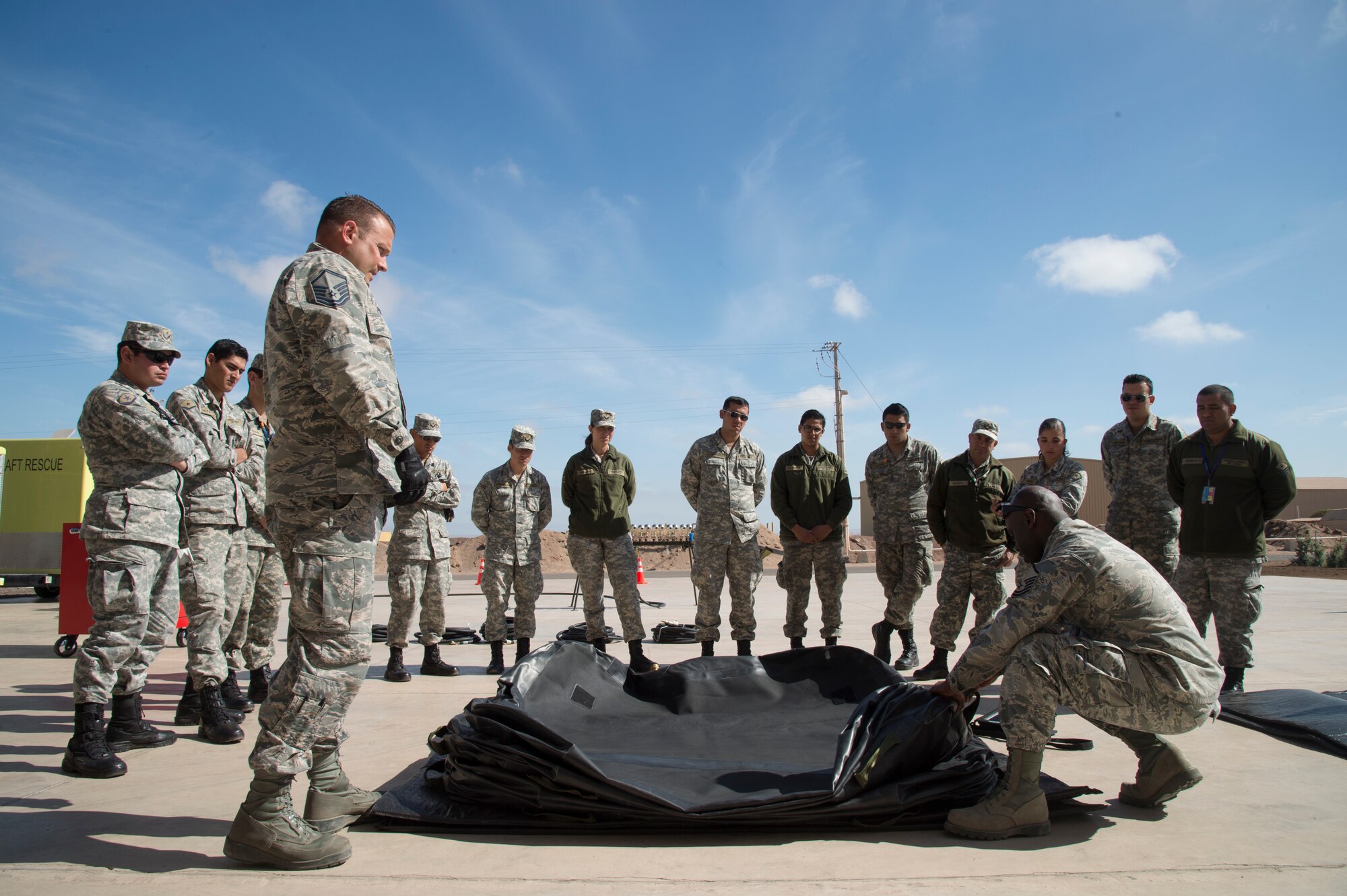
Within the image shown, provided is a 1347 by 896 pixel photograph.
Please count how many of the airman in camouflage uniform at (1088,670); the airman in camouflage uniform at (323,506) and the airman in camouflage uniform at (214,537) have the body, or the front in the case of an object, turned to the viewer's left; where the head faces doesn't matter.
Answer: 1

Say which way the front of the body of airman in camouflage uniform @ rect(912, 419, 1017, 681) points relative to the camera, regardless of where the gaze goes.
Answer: toward the camera

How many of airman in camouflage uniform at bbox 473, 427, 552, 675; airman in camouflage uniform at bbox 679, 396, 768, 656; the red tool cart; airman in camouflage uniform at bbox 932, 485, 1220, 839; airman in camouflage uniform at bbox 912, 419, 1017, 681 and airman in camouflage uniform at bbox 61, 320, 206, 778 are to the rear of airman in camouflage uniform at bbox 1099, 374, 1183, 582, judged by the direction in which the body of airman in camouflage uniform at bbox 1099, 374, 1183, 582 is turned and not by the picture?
0

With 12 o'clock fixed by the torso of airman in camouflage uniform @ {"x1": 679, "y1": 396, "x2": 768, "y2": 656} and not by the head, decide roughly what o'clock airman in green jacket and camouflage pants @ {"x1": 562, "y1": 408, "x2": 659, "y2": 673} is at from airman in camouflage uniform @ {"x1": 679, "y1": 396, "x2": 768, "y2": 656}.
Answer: airman in green jacket and camouflage pants @ {"x1": 562, "y1": 408, "x2": 659, "y2": 673} is roughly at 3 o'clock from airman in camouflage uniform @ {"x1": 679, "y1": 396, "x2": 768, "y2": 656}.

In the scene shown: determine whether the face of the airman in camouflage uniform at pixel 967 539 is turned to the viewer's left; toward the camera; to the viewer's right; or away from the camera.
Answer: toward the camera

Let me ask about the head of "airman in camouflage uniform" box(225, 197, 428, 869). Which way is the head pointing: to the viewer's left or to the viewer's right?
to the viewer's right

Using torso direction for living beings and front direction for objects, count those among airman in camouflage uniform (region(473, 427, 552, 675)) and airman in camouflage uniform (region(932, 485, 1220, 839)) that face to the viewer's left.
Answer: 1

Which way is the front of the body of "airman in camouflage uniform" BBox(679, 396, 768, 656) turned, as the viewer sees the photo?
toward the camera

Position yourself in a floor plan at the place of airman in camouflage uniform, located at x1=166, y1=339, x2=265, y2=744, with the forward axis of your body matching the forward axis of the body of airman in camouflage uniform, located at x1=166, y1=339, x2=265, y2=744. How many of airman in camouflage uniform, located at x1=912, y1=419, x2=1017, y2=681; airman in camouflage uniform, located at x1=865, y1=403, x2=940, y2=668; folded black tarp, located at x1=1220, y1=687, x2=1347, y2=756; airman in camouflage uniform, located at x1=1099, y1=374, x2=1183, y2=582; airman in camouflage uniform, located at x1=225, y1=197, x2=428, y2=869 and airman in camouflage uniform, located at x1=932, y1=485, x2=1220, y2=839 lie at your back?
0

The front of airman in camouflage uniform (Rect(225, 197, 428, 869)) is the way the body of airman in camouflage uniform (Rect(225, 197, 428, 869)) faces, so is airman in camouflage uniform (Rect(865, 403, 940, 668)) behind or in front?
in front

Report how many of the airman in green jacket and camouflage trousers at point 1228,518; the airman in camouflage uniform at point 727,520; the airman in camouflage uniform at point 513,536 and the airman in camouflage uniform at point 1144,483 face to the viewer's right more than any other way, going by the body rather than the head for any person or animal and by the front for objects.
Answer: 0

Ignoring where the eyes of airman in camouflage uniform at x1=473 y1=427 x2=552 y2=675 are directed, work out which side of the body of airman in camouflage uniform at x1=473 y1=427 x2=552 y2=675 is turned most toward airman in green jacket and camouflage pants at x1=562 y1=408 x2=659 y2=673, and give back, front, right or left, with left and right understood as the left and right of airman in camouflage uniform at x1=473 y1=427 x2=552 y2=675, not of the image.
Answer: left

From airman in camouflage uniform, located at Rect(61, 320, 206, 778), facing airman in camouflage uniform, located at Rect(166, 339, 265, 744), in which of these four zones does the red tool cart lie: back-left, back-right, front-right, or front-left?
front-left

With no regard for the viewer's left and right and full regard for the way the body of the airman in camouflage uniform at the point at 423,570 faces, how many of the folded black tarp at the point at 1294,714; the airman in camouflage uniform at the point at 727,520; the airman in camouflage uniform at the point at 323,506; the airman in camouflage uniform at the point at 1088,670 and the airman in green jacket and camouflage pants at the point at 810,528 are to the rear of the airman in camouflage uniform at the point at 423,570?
0

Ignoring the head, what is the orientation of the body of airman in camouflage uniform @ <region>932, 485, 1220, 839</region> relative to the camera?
to the viewer's left

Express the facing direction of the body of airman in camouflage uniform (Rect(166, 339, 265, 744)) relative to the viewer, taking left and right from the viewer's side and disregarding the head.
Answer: facing the viewer and to the right of the viewer

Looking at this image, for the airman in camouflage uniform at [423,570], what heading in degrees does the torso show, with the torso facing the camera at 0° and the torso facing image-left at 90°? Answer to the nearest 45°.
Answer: approximately 315°

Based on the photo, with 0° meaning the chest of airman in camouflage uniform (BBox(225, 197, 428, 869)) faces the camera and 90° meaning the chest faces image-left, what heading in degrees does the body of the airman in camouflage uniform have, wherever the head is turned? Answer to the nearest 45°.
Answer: approximately 270°

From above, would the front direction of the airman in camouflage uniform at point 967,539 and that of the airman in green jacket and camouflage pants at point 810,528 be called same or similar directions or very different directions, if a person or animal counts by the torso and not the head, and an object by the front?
same or similar directions

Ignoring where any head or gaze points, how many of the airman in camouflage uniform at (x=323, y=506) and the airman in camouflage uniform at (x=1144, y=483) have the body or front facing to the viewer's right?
1
